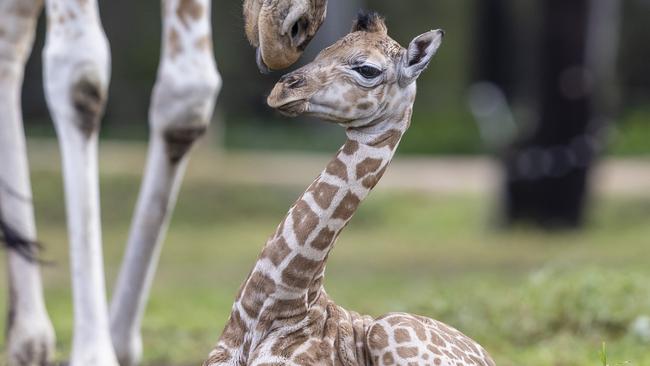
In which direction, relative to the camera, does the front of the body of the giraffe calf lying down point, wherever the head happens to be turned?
to the viewer's left

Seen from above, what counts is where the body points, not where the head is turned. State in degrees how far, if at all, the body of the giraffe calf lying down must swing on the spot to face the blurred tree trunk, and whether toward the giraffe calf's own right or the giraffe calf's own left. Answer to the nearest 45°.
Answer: approximately 90° to the giraffe calf's own right
